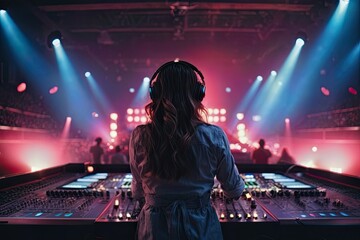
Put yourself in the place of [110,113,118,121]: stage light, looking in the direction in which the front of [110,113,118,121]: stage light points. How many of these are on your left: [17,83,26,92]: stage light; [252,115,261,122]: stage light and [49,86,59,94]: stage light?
1

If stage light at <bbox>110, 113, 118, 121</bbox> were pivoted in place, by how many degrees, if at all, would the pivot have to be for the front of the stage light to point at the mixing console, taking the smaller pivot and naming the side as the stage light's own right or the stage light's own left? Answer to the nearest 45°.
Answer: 0° — it already faces it

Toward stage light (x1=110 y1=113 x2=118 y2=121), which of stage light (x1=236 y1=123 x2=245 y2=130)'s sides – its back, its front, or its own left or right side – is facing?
right

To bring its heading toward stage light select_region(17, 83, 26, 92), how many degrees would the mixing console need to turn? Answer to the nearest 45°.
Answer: approximately 135° to its right

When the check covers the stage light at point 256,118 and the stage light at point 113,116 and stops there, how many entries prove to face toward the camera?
2

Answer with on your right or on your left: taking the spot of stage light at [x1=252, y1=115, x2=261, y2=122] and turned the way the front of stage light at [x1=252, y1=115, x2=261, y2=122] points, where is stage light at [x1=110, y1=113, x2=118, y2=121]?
on your right

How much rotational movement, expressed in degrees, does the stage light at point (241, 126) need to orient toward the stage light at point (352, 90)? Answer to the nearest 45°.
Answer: approximately 45° to its left

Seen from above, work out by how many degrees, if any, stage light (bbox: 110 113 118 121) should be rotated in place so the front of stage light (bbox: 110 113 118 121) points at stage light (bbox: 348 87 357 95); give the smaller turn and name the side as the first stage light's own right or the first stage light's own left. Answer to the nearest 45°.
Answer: approximately 45° to the first stage light's own left

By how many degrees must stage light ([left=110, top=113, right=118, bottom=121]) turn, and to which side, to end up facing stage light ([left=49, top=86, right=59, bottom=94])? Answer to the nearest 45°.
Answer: approximately 45° to its right

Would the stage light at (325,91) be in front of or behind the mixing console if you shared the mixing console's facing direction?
behind

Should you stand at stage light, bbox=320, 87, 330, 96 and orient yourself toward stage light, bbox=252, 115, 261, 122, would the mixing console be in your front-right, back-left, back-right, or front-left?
back-left

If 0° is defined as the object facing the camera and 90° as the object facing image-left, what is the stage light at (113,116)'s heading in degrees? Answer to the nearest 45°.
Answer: approximately 0°
